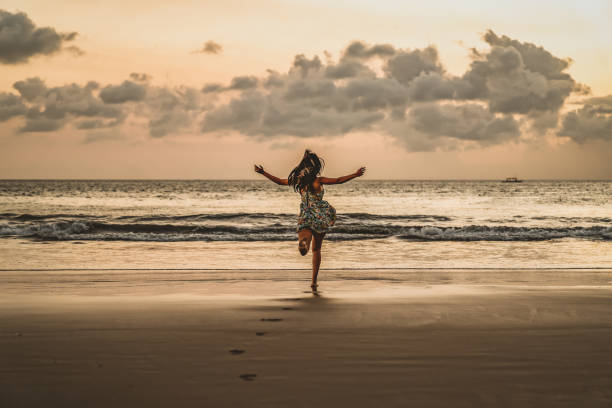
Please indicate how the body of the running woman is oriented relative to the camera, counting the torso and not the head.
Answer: away from the camera
